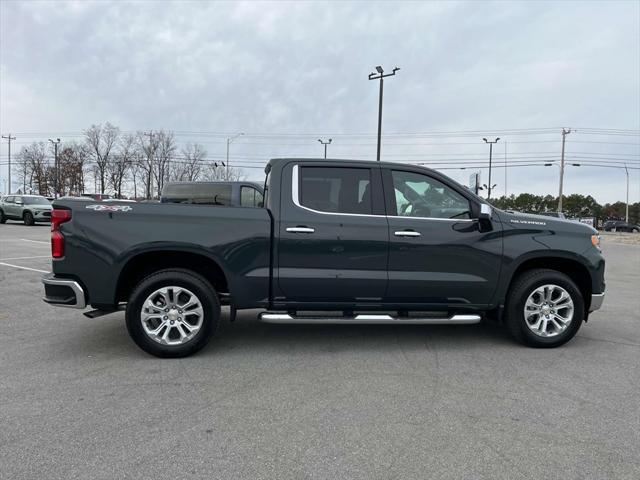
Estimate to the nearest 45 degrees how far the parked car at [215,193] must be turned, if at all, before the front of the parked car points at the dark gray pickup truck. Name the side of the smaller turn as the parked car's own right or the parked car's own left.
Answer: approximately 90° to the parked car's own right

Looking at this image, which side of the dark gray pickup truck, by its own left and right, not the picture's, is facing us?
right

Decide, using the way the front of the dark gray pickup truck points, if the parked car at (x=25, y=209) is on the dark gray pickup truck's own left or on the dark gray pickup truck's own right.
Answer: on the dark gray pickup truck's own left

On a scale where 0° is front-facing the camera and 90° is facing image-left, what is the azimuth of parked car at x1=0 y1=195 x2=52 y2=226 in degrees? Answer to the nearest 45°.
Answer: approximately 315°

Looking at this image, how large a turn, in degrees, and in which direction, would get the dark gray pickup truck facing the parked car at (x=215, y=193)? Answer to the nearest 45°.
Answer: approximately 90° to its left

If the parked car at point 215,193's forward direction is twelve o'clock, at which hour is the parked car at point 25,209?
the parked car at point 25,209 is roughly at 8 o'clock from the parked car at point 215,193.

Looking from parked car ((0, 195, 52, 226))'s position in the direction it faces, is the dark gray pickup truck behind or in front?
in front

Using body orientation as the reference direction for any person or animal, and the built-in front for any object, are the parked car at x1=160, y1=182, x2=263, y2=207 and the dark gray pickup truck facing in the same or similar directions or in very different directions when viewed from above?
same or similar directions

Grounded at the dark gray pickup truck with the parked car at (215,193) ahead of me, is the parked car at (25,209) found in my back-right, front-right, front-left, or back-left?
front-left

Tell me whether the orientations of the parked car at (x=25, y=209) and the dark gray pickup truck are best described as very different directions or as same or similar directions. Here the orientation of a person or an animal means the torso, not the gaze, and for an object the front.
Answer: same or similar directions
